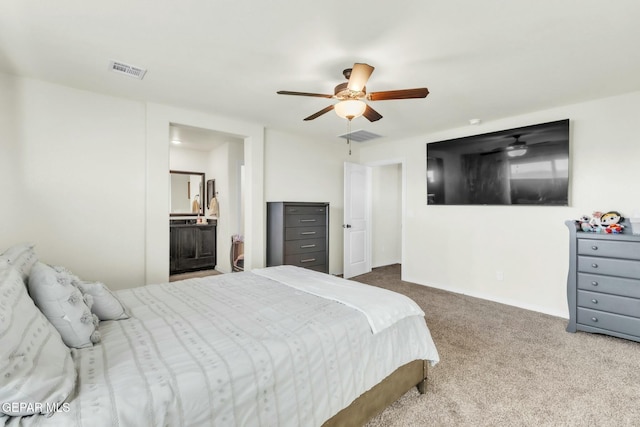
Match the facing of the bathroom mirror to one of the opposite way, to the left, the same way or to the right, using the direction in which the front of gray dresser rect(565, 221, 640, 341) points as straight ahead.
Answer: to the left

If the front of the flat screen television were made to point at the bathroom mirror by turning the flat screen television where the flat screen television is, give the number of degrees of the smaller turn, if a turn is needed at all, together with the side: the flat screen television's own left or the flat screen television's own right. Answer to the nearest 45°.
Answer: approximately 45° to the flat screen television's own right

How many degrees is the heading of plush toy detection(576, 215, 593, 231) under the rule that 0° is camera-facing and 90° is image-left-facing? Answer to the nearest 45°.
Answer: approximately 45°

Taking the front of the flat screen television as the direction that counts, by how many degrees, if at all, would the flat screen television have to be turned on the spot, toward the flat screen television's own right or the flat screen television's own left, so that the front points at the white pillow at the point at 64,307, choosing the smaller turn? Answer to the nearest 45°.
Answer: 0° — it already faces it

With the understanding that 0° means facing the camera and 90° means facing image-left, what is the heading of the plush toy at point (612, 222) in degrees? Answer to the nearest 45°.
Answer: approximately 45°

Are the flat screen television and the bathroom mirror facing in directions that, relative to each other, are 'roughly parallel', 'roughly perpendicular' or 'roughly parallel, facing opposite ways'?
roughly perpendicular

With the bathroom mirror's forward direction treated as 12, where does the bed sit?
The bed is roughly at 12 o'clock from the bathroom mirror.
